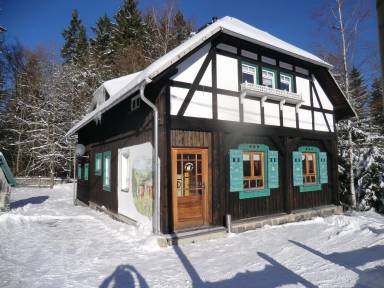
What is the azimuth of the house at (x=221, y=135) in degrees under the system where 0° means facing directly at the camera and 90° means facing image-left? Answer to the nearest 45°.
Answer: approximately 315°

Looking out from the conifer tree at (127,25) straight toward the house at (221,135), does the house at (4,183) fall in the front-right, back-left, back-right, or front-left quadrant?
front-right

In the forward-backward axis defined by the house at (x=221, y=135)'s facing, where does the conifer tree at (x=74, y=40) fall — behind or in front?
behind

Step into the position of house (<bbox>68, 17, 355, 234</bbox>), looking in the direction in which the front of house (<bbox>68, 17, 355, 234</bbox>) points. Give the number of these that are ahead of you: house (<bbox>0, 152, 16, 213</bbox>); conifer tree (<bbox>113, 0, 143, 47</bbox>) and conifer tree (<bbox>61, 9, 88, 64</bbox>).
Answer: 0

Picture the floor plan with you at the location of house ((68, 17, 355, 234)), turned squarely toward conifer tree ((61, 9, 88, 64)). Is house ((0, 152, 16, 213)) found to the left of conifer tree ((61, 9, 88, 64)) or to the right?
left

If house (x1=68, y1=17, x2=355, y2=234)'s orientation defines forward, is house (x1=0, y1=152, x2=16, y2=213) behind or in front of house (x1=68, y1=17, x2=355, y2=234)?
behind

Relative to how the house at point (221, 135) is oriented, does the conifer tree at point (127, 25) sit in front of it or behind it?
behind

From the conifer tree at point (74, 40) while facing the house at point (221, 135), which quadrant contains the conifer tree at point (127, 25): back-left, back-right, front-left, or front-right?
front-left

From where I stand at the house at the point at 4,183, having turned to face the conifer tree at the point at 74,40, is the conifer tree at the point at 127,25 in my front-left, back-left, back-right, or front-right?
front-right
